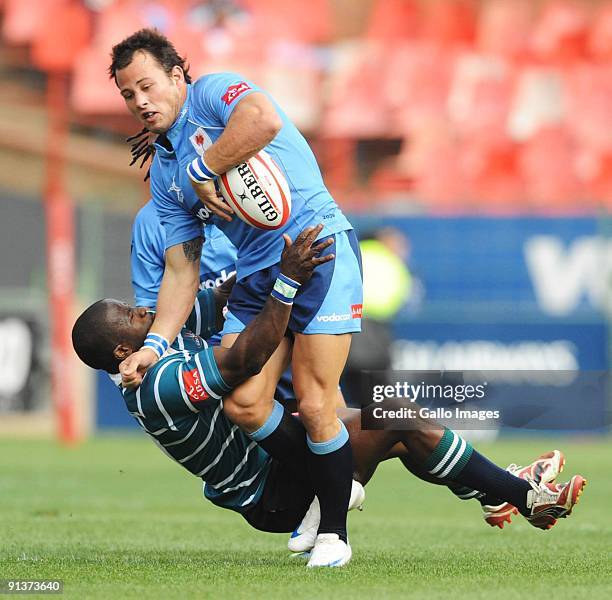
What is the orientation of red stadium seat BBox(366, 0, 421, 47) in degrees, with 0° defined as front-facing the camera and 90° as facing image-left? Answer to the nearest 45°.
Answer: approximately 0°

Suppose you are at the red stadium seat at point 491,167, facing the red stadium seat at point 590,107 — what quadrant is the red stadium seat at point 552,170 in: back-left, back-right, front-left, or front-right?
front-right

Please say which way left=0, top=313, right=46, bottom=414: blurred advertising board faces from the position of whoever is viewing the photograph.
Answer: facing the viewer

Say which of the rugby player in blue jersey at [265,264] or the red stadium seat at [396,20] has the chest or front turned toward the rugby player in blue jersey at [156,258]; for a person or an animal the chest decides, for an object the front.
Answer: the red stadium seat

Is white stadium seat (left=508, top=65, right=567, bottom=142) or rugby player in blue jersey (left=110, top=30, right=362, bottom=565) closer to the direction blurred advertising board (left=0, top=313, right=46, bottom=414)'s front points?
the rugby player in blue jersey

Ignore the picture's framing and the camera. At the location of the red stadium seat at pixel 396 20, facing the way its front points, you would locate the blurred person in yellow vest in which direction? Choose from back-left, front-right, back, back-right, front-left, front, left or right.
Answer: front

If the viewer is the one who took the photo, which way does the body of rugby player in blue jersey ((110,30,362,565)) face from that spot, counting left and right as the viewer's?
facing the viewer and to the left of the viewer

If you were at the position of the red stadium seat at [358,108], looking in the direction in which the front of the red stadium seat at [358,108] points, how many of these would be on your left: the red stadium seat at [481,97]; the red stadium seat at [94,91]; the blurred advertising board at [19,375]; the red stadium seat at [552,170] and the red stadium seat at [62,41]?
2

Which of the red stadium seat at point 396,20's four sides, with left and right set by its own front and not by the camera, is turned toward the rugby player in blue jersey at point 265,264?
front

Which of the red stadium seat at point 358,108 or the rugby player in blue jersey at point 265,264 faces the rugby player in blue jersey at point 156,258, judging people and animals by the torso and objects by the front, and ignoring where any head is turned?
the red stadium seat

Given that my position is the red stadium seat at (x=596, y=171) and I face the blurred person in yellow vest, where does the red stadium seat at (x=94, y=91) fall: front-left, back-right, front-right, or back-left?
front-right

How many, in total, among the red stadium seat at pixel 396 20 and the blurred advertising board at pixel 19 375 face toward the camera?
2
